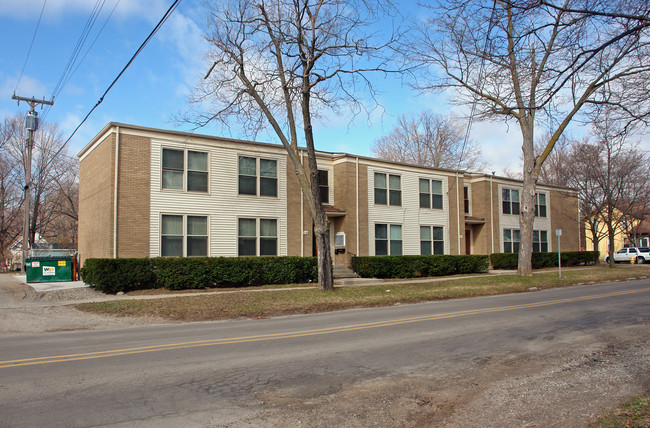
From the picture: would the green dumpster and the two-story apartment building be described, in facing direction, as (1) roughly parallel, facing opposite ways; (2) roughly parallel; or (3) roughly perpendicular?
roughly parallel

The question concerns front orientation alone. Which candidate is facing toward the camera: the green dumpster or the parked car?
the green dumpster

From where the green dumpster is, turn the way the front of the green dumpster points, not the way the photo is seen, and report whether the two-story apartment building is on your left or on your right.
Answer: on your left

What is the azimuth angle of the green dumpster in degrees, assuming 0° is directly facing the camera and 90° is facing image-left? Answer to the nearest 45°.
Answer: approximately 0°

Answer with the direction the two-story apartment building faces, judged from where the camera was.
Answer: facing the viewer and to the right of the viewer

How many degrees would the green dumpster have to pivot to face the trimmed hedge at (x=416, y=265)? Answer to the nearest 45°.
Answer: approximately 90° to its left

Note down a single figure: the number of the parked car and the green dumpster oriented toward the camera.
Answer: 1

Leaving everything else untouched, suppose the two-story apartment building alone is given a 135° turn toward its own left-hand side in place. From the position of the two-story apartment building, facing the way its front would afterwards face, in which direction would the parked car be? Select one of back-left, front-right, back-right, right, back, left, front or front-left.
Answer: front-right

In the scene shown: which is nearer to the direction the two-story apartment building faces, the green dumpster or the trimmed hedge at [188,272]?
the trimmed hedge

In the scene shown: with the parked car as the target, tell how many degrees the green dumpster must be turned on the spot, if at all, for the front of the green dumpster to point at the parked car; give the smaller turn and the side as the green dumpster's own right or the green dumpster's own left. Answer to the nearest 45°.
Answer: approximately 90° to the green dumpster's own left

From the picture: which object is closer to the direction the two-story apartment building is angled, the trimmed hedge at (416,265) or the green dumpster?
the trimmed hedge

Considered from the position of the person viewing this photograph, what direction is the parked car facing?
facing to the left of the viewer

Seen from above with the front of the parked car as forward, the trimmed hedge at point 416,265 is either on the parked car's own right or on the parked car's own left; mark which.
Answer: on the parked car's own left

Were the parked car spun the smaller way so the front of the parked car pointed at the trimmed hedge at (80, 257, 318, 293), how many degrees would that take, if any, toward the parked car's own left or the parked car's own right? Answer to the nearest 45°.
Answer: approximately 90° to the parked car's own left
